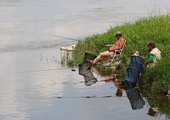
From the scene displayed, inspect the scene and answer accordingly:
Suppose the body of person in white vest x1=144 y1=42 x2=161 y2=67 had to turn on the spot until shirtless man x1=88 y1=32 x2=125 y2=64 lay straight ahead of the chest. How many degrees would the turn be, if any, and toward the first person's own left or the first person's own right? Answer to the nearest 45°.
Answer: approximately 45° to the first person's own right

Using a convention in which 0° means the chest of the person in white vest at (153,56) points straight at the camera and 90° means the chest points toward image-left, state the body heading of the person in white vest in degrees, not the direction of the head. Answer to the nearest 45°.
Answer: approximately 90°

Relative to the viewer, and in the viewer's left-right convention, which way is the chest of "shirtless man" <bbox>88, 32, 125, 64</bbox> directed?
facing to the left of the viewer

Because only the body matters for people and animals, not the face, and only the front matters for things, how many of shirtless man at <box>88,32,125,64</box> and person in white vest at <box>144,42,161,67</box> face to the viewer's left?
2

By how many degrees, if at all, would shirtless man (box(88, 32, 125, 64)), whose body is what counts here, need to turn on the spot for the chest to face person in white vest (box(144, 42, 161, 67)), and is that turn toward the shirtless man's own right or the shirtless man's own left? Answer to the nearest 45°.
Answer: approximately 135° to the shirtless man's own left
